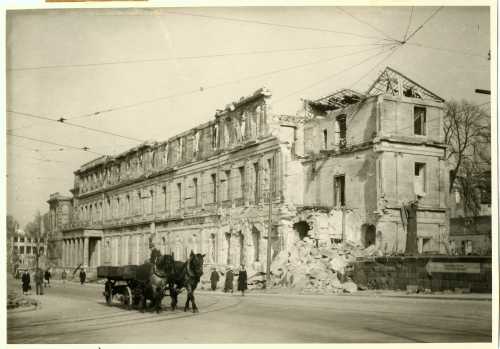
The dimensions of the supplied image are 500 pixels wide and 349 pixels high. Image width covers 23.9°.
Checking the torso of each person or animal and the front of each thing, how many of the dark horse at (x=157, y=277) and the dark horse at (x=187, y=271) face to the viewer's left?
0

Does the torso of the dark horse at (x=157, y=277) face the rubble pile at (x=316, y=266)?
no

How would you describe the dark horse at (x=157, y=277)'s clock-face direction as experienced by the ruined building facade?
The dark horse is roughly at 11 o'clock from the ruined building facade.

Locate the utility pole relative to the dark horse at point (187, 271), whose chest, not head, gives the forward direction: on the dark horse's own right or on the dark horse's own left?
on the dark horse's own left

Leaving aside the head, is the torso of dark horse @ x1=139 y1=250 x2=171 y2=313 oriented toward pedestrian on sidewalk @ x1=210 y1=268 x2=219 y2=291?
no

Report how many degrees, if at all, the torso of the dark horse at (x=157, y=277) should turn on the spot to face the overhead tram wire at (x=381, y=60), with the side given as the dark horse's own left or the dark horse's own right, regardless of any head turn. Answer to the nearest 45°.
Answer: approximately 45° to the dark horse's own left

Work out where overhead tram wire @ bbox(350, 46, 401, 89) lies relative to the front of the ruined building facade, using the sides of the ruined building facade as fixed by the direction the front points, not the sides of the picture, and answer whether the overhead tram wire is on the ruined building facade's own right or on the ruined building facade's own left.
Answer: on the ruined building facade's own left

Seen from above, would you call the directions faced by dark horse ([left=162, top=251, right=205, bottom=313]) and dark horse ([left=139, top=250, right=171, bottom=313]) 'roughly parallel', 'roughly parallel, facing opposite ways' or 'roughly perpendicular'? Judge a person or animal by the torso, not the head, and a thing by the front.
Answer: roughly parallel

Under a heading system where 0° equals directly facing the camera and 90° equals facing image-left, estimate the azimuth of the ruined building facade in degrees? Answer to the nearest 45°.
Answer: approximately 45°

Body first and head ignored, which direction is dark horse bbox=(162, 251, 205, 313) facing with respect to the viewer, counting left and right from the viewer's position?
facing the viewer and to the right of the viewer

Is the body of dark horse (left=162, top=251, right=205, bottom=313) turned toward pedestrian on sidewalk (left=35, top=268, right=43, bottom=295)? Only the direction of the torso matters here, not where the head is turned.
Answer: no

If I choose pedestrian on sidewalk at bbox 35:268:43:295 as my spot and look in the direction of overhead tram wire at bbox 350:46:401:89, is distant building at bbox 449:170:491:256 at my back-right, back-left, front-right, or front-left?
front-left
